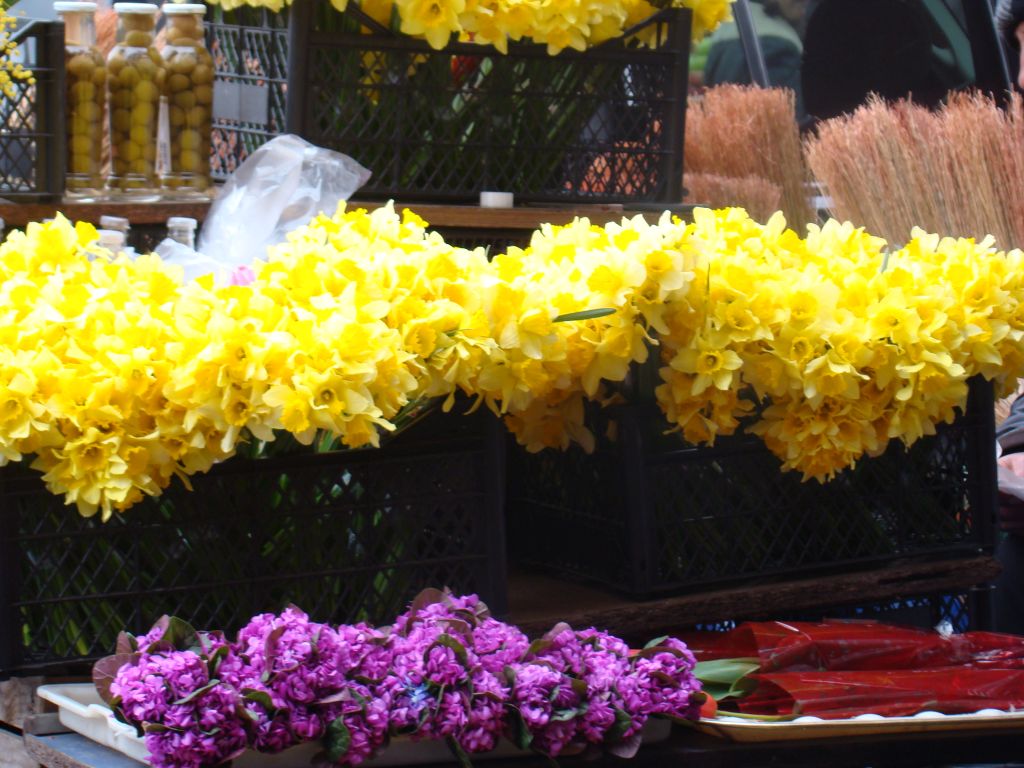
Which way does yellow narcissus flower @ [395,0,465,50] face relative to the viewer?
toward the camera

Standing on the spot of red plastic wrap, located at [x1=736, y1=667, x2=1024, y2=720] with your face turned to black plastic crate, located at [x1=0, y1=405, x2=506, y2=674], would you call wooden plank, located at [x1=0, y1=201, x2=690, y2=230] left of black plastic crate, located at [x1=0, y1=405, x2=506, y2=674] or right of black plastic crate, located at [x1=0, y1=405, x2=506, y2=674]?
right
